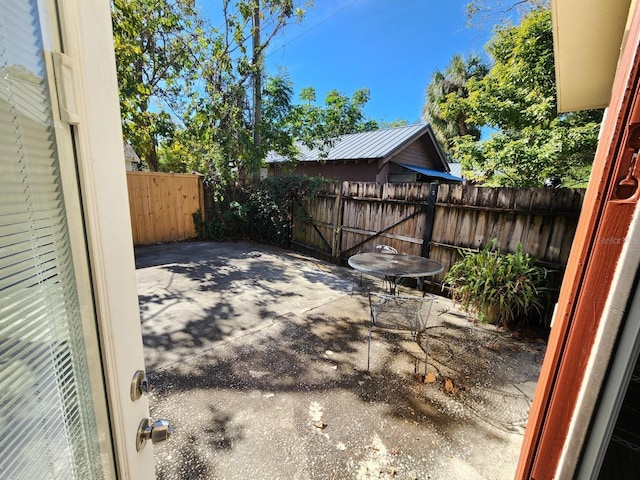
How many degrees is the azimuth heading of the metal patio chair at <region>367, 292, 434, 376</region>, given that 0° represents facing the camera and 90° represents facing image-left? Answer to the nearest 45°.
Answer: approximately 180°

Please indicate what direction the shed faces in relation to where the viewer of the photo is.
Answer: facing the viewer and to the right of the viewer

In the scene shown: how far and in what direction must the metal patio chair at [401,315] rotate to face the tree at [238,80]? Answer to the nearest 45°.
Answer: approximately 45° to its left

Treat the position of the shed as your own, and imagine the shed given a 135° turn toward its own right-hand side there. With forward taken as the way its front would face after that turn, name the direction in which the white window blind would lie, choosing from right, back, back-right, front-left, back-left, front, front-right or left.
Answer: left

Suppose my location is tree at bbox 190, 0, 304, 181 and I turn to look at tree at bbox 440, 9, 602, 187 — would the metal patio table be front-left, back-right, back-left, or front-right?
front-right

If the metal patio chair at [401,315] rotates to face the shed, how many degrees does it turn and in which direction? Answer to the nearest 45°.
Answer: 0° — it already faces it

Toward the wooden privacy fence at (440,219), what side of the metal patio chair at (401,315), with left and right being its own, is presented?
front

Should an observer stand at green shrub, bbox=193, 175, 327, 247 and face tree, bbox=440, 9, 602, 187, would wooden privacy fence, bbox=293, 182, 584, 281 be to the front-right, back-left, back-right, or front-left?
front-right

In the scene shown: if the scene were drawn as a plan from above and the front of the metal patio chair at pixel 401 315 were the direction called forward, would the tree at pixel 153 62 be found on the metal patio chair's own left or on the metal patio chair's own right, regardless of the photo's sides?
on the metal patio chair's own left

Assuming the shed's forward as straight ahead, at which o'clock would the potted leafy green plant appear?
The potted leafy green plant is roughly at 1 o'clock from the shed.

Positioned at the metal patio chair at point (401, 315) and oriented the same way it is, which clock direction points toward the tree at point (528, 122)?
The tree is roughly at 1 o'clock from the metal patio chair.

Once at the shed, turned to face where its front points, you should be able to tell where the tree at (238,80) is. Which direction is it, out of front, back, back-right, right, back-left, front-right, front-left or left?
right

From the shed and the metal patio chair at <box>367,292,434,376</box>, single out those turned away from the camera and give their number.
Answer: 1

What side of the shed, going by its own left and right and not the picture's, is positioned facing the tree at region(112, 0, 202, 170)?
right

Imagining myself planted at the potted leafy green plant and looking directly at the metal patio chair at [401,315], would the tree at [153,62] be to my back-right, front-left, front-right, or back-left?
front-right

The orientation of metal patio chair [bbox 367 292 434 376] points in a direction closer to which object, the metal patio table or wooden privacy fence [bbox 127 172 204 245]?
the metal patio table
